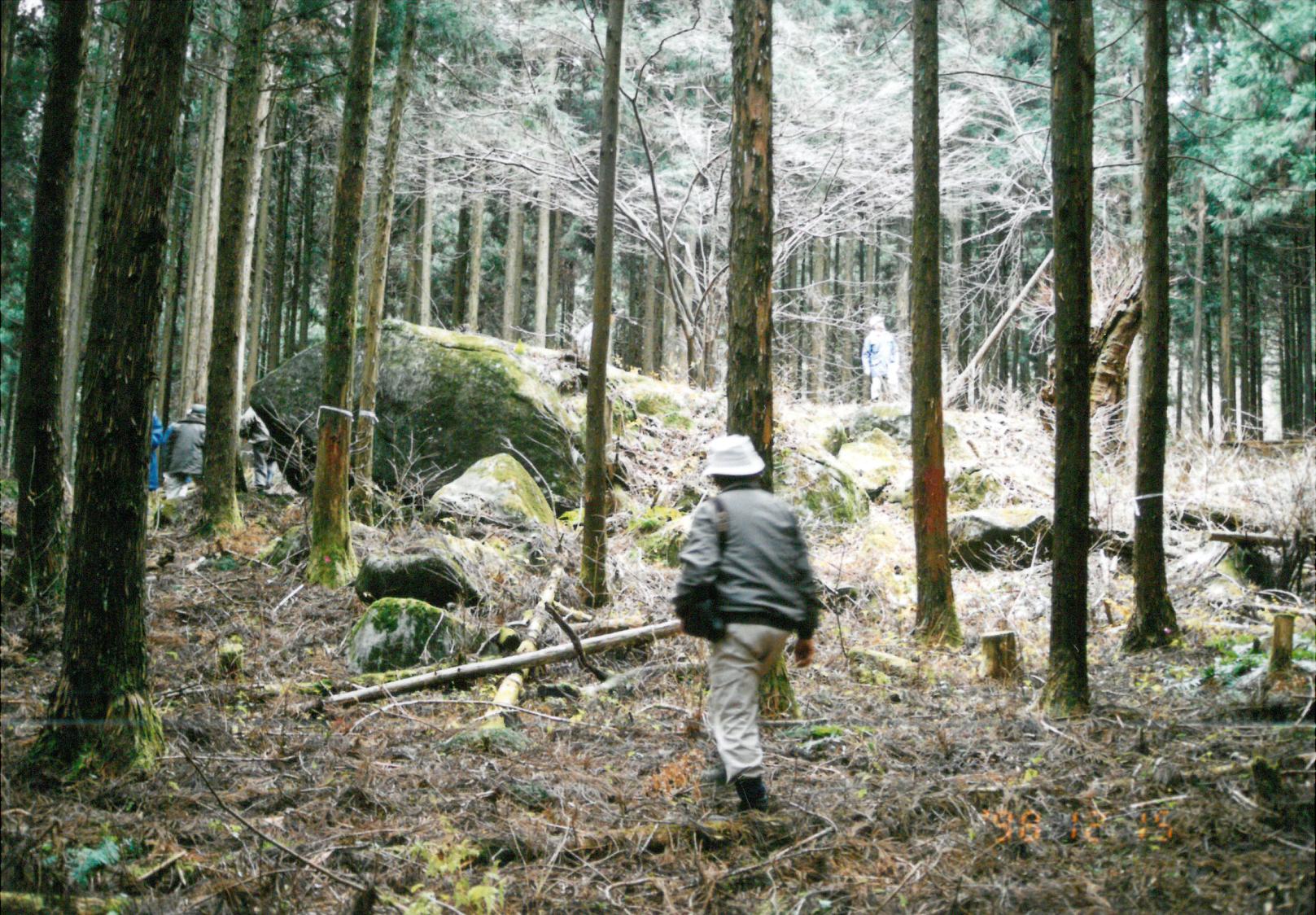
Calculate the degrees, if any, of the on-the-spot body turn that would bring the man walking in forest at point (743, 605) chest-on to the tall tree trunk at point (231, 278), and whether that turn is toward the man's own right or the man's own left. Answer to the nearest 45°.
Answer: approximately 45° to the man's own left

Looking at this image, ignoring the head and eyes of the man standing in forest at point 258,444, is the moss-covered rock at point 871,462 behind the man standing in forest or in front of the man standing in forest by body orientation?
behind

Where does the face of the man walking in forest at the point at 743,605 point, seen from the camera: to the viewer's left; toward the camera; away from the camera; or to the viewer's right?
away from the camera

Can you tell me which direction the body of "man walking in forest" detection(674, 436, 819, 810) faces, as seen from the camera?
away from the camera

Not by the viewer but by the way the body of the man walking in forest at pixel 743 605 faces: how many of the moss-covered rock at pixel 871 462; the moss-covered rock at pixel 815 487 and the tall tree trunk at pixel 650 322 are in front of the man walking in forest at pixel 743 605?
3

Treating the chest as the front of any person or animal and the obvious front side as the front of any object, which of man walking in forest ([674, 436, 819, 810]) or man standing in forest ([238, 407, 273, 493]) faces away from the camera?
man walking in forest ([674, 436, 819, 810])
